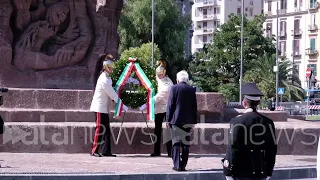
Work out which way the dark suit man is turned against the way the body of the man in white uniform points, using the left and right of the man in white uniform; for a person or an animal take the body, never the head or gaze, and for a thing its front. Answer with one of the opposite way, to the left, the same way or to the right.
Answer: to the left

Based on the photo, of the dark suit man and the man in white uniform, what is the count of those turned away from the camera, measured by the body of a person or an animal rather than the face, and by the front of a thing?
1

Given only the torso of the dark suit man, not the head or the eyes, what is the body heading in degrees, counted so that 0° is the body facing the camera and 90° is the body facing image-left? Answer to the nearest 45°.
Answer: approximately 180°

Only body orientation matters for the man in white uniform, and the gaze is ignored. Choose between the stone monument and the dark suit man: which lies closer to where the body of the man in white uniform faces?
the dark suit man

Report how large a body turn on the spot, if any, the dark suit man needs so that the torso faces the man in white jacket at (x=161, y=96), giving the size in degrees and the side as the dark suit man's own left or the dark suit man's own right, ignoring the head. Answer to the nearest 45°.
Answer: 0° — they already face them

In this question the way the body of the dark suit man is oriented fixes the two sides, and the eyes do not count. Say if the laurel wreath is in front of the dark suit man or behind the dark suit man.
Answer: in front

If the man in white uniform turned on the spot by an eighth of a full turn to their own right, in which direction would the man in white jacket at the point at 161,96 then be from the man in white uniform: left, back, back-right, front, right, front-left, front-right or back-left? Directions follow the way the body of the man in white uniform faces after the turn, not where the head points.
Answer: front-left

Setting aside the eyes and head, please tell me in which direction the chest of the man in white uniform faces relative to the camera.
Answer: to the viewer's right

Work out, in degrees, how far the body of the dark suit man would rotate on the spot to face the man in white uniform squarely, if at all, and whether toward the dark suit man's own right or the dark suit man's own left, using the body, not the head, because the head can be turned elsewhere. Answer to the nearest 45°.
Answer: approximately 45° to the dark suit man's own left
